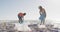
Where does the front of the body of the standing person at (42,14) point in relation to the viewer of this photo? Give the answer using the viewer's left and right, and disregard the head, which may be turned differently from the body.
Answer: facing the viewer and to the left of the viewer
